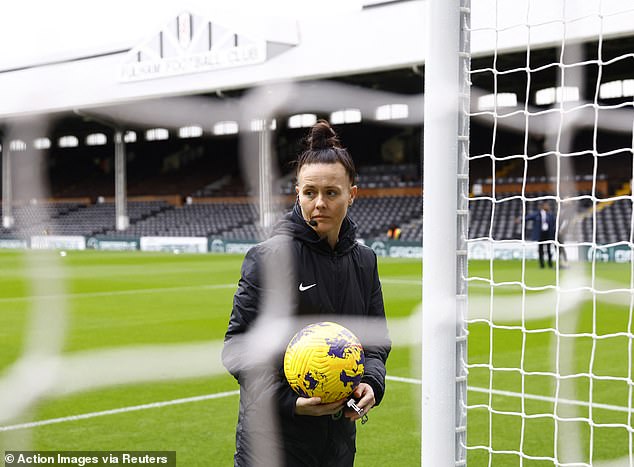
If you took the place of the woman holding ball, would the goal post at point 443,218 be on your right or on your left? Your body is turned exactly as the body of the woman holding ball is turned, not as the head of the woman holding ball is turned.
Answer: on your left

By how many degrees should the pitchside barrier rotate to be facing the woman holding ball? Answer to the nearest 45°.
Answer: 0° — it already faces them

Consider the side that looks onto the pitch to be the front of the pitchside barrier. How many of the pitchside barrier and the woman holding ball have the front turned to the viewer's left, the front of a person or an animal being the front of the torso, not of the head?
0

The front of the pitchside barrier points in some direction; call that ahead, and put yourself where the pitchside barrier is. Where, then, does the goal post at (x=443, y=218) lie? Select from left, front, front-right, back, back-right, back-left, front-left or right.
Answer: front

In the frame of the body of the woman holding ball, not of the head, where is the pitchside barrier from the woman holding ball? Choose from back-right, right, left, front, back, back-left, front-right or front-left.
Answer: back-left

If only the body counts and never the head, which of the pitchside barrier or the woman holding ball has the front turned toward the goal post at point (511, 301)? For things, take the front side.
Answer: the pitchside barrier

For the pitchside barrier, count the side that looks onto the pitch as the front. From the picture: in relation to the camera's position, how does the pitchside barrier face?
facing the viewer
